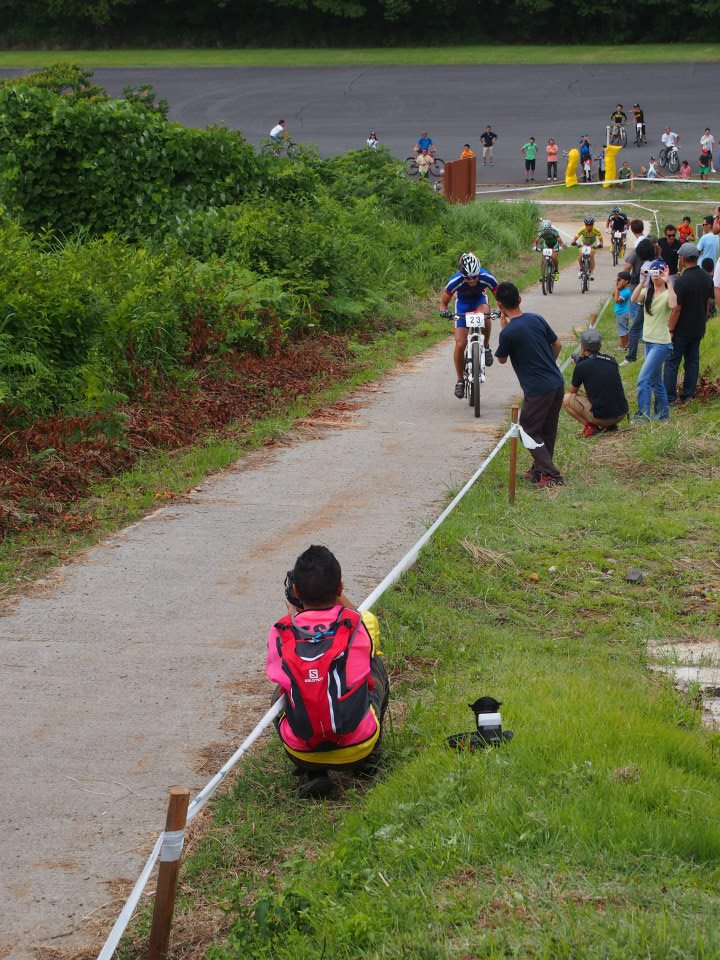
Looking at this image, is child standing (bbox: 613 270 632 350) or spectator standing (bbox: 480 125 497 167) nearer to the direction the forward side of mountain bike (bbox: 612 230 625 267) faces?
the child standing

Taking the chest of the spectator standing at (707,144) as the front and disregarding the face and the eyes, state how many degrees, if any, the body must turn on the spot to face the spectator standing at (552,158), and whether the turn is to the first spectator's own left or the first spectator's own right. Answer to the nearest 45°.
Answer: approximately 90° to the first spectator's own right

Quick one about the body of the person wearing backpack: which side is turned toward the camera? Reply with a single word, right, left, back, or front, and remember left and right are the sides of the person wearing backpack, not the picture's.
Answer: back

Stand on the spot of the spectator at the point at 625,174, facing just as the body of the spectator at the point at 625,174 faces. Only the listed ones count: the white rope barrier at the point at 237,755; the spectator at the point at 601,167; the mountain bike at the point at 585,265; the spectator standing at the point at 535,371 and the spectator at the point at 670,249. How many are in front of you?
4

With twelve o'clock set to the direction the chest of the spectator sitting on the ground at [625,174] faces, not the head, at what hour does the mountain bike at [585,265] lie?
The mountain bike is roughly at 12 o'clock from the spectator sitting on the ground.

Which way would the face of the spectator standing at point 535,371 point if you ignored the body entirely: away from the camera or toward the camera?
away from the camera

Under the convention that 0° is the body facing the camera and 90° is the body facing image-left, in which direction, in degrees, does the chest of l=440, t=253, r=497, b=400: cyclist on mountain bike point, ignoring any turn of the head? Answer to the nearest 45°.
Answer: approximately 0°

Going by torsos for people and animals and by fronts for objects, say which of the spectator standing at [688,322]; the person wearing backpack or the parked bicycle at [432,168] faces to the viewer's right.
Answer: the parked bicycle

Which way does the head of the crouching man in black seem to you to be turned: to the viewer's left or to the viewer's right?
to the viewer's left

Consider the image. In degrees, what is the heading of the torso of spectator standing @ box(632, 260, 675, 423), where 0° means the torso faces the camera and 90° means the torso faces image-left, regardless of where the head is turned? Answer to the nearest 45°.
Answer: approximately 45°

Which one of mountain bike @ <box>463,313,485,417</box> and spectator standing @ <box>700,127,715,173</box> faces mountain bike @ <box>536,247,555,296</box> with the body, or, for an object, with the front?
the spectator standing
